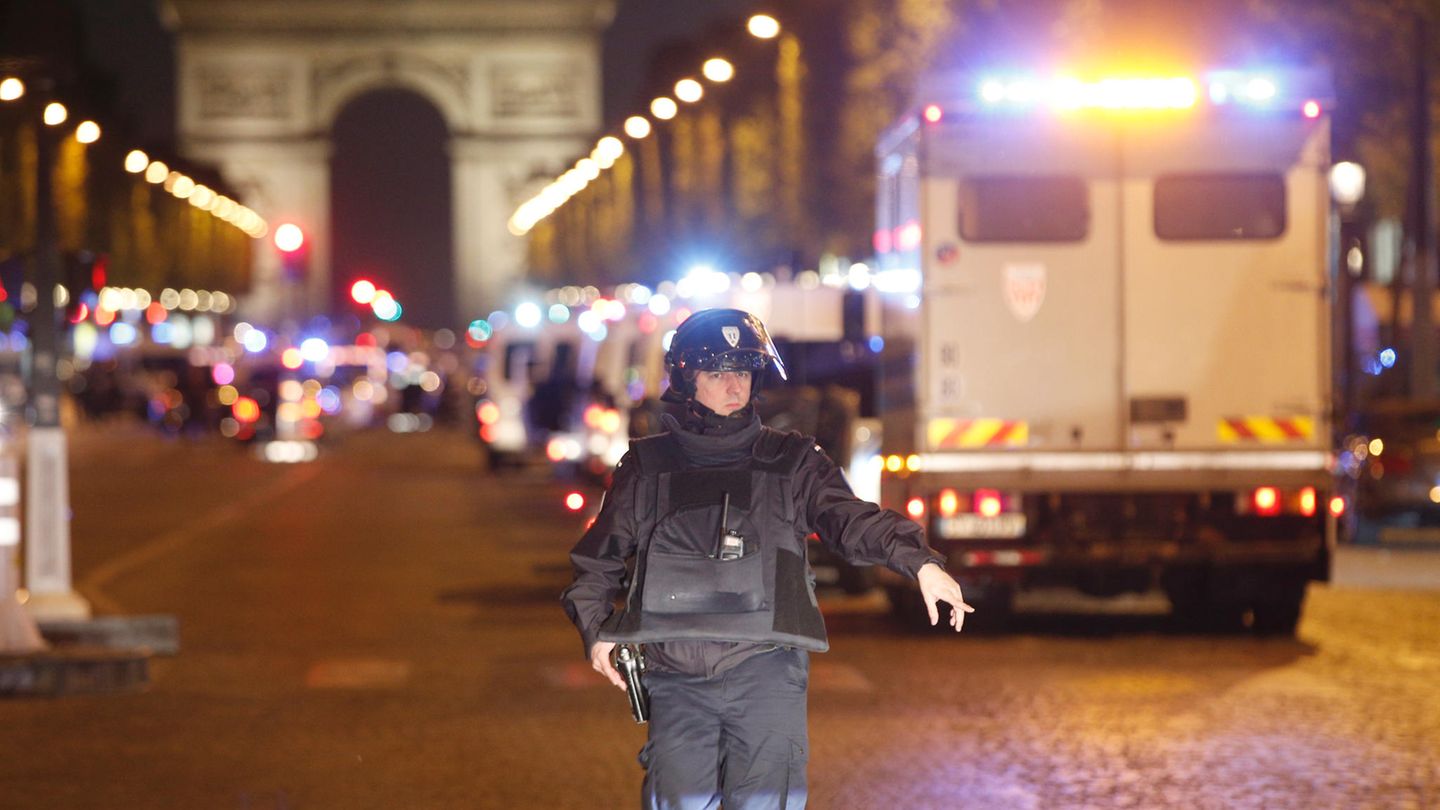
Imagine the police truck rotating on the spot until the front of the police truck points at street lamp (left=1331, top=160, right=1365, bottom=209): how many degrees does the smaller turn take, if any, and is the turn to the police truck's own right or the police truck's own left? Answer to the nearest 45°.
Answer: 0° — it already faces it

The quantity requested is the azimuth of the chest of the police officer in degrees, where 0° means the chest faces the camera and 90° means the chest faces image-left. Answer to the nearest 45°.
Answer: approximately 0°

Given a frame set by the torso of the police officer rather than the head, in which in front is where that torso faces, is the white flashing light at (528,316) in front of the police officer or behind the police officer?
behind

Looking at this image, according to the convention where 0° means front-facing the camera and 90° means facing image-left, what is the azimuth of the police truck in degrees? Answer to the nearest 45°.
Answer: approximately 180°

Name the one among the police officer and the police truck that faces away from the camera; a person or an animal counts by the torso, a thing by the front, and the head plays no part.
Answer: the police truck

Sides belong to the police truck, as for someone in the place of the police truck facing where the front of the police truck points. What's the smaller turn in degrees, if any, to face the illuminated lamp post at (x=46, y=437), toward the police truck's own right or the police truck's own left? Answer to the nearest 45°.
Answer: approximately 90° to the police truck's own left

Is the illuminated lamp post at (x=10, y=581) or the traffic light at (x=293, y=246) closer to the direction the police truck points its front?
the traffic light

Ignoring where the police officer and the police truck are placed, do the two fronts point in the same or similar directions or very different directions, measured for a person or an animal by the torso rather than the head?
very different directions

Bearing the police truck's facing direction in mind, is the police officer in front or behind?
behind

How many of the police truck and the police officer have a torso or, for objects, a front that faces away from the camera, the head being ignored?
1
